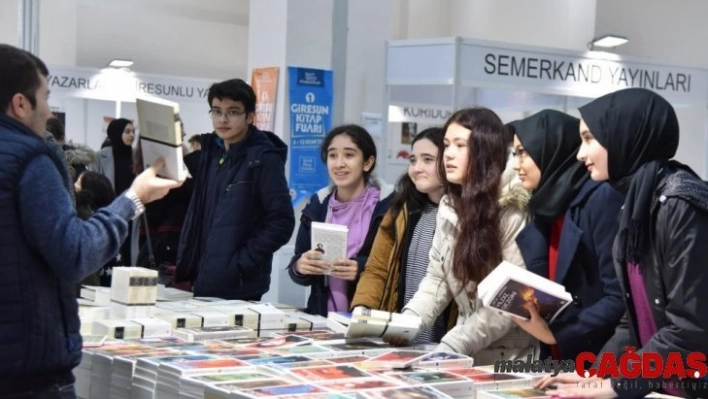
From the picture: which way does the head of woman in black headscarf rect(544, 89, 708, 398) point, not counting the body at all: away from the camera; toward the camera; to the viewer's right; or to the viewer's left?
to the viewer's left

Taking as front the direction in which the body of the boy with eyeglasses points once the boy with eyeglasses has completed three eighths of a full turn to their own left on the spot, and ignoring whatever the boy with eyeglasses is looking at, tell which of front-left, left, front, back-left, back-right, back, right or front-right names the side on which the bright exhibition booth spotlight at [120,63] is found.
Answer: left

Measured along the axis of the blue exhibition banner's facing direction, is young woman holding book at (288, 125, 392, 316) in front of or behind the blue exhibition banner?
in front

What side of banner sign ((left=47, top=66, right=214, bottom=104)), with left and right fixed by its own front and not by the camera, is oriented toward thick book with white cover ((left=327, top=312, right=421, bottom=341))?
front

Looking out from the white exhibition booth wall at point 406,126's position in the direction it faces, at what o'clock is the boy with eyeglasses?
The boy with eyeglasses is roughly at 12 o'clock from the white exhibition booth wall.

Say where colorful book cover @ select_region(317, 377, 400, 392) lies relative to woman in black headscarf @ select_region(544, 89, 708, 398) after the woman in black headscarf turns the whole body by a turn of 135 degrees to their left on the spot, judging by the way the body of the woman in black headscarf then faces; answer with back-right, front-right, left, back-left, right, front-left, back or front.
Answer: back-right

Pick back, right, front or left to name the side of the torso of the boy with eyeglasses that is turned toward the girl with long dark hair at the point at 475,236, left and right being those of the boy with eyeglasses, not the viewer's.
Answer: left

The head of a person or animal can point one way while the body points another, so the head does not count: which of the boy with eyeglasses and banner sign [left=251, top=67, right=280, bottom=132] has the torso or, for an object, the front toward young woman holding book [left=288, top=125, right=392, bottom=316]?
the banner sign

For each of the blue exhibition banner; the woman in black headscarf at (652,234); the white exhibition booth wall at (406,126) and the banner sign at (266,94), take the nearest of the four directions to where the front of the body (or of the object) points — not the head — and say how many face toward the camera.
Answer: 3

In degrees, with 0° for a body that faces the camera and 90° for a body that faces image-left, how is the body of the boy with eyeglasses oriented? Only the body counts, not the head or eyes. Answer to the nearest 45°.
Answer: approximately 45°

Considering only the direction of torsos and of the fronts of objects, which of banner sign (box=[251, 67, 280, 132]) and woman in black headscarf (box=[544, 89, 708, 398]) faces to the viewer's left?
the woman in black headscarf
